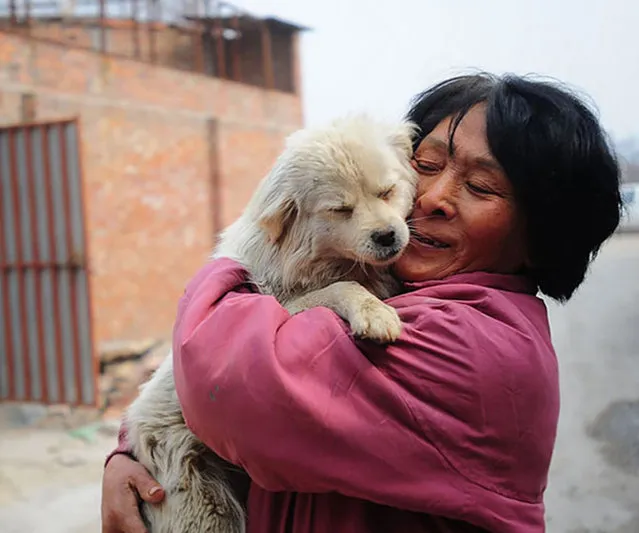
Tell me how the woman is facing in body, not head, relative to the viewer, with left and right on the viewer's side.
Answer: facing to the left of the viewer

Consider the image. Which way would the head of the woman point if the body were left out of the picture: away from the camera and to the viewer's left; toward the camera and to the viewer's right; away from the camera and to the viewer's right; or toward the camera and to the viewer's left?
toward the camera and to the viewer's left

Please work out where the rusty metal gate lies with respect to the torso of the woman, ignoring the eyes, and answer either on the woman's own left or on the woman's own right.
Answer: on the woman's own right

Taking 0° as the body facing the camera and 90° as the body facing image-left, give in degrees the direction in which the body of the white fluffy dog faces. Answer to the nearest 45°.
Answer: approximately 315°
